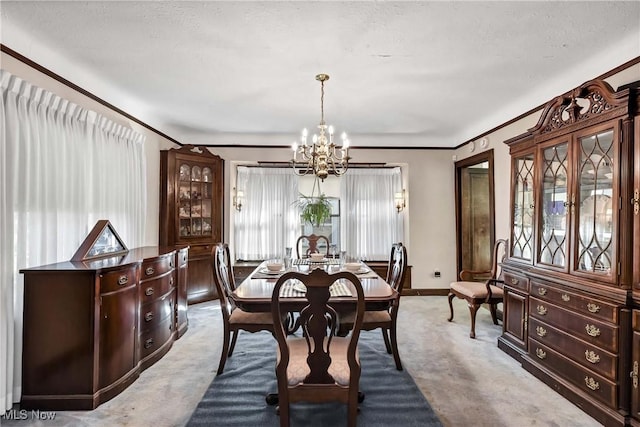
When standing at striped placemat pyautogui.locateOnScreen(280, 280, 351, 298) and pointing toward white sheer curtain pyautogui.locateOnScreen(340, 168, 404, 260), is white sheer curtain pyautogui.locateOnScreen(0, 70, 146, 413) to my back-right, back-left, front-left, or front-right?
back-left

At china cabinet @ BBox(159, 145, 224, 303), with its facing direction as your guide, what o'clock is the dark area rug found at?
The dark area rug is roughly at 1 o'clock from the china cabinet.

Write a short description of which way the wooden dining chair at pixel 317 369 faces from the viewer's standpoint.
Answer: facing away from the viewer

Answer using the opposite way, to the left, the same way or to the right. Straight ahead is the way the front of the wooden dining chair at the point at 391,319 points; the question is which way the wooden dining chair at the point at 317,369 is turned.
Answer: to the right

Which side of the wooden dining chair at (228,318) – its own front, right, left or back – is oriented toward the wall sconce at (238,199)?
left

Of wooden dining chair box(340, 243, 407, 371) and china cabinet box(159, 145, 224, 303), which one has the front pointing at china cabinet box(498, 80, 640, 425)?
china cabinet box(159, 145, 224, 303)

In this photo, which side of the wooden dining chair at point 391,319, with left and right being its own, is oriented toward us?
left

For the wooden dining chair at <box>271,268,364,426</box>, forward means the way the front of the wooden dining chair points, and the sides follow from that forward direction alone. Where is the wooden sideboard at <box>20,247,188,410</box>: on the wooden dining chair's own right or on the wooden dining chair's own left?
on the wooden dining chair's own left

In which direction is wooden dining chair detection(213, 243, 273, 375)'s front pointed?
to the viewer's right

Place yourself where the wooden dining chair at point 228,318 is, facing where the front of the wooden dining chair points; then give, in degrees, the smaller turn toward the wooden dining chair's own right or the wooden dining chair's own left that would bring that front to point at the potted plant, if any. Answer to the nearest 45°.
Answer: approximately 45° to the wooden dining chair's own left

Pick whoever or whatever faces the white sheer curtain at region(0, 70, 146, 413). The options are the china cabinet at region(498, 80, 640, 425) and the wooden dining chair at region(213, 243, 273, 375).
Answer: the china cabinet

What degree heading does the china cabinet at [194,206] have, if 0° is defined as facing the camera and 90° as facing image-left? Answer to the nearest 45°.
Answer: approximately 315°

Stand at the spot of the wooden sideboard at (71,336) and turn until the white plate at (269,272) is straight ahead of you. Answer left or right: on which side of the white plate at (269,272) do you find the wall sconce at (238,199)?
left
